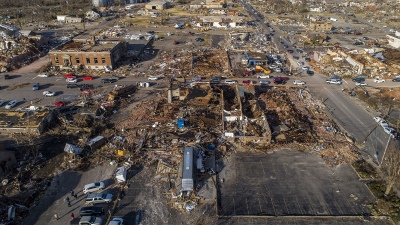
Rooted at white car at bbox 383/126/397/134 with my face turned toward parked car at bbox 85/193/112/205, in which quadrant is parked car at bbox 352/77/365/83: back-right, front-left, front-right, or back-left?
back-right

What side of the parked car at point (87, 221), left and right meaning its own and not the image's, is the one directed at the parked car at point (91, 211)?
left

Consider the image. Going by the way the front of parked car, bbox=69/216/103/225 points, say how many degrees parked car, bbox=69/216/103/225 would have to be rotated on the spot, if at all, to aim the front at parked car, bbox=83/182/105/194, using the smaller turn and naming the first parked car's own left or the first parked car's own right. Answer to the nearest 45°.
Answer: approximately 90° to the first parked car's own left

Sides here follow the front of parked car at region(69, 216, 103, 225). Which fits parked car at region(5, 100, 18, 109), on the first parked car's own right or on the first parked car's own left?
on the first parked car's own left

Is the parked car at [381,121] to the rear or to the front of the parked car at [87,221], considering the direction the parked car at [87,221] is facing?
to the front

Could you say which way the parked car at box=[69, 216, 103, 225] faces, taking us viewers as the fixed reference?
facing to the right of the viewer

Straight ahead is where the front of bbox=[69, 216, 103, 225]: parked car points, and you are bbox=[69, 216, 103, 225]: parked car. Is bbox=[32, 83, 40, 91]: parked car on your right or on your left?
on your left

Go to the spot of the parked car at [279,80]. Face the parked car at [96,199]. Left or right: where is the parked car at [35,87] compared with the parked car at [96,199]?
right

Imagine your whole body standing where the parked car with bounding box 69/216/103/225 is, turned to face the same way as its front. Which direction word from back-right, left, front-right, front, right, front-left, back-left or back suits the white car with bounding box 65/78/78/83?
left

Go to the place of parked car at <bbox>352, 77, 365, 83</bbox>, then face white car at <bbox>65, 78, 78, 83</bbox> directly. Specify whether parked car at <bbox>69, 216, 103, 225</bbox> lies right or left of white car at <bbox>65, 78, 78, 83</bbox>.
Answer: left
